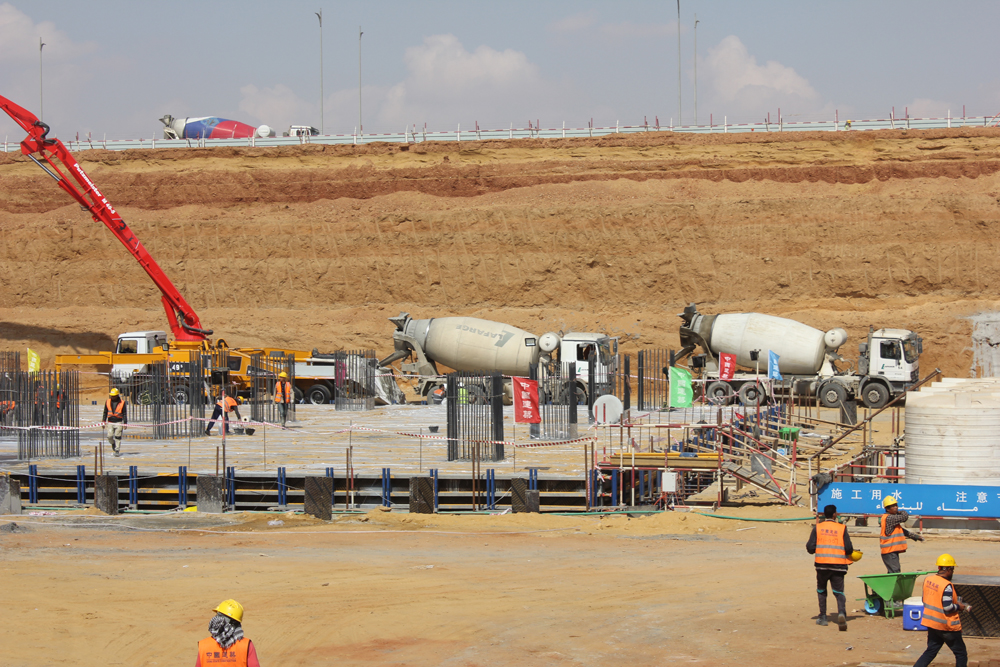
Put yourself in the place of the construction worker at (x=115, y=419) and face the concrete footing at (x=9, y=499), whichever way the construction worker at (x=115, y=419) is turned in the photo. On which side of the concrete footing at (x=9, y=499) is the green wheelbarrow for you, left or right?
left

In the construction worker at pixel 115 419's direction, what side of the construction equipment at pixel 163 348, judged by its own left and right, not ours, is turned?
left

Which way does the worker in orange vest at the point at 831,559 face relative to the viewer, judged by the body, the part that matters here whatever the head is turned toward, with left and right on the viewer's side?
facing away from the viewer

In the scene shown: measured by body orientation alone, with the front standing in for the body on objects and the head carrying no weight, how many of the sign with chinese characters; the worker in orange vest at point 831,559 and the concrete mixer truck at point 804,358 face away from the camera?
1

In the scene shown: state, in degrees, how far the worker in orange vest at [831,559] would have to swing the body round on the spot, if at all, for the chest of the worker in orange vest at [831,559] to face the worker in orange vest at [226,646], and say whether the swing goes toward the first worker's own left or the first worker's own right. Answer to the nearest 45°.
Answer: approximately 135° to the first worker's own left

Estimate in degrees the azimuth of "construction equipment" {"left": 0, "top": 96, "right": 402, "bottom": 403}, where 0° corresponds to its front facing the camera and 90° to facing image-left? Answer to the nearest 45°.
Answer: approximately 90°

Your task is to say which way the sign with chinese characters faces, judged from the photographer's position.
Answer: facing the viewer

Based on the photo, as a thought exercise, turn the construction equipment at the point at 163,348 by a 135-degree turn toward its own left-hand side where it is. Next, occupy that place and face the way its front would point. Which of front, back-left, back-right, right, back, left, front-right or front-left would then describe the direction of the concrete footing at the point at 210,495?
front-right

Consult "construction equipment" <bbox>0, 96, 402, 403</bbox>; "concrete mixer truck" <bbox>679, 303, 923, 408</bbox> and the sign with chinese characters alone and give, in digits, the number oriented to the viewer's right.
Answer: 1

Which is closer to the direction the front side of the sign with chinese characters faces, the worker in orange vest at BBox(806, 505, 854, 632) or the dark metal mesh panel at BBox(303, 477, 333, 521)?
the worker in orange vest
